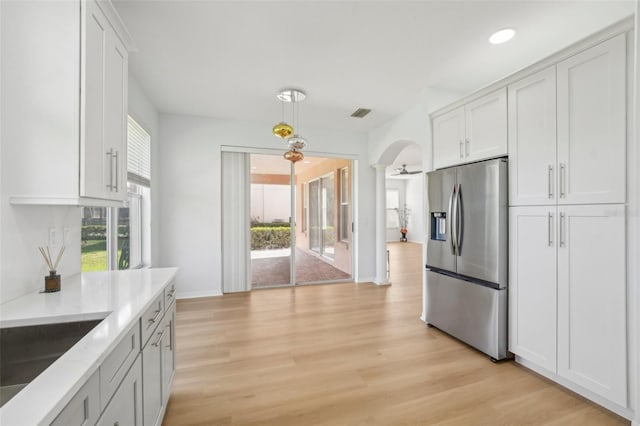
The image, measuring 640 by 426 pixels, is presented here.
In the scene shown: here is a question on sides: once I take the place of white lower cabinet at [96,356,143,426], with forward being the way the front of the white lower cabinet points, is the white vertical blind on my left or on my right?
on my left

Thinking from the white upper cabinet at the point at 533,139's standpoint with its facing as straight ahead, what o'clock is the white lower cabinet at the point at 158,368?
The white lower cabinet is roughly at 12 o'clock from the white upper cabinet.

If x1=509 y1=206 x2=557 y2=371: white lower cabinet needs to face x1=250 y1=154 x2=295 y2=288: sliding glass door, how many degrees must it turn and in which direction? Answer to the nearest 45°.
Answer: approximately 45° to its right

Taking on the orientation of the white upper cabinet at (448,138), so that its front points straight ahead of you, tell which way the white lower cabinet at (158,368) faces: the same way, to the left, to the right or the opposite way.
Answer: the opposite way

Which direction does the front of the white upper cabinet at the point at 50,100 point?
to the viewer's right

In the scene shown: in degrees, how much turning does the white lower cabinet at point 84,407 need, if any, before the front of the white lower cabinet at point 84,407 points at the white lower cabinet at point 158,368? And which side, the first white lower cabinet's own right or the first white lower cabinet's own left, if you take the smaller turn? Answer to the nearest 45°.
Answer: approximately 45° to the first white lower cabinet's own left

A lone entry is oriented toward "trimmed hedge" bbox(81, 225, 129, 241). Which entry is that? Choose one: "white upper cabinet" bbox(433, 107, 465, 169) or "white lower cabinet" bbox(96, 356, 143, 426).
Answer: the white upper cabinet

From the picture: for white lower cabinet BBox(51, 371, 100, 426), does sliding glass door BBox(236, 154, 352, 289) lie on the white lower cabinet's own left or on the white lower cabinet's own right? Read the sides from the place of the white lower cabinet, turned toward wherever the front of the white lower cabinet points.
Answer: on the white lower cabinet's own left

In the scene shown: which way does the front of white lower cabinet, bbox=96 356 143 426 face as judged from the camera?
facing to the right of the viewer

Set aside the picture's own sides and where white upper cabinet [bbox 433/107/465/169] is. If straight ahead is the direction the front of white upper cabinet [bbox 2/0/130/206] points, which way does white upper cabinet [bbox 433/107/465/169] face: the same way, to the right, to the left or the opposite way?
the opposite way

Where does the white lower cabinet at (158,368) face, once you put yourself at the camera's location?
facing to the right of the viewer

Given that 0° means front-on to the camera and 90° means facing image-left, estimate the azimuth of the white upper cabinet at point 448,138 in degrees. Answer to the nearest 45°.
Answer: approximately 45°

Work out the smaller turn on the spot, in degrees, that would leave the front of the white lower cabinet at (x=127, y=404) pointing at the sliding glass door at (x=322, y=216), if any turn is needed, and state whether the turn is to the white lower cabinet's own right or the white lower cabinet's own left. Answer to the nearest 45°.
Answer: approximately 45° to the white lower cabinet's own left

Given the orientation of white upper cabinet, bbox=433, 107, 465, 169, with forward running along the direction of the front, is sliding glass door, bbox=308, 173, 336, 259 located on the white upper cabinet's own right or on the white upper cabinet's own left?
on the white upper cabinet's own right
